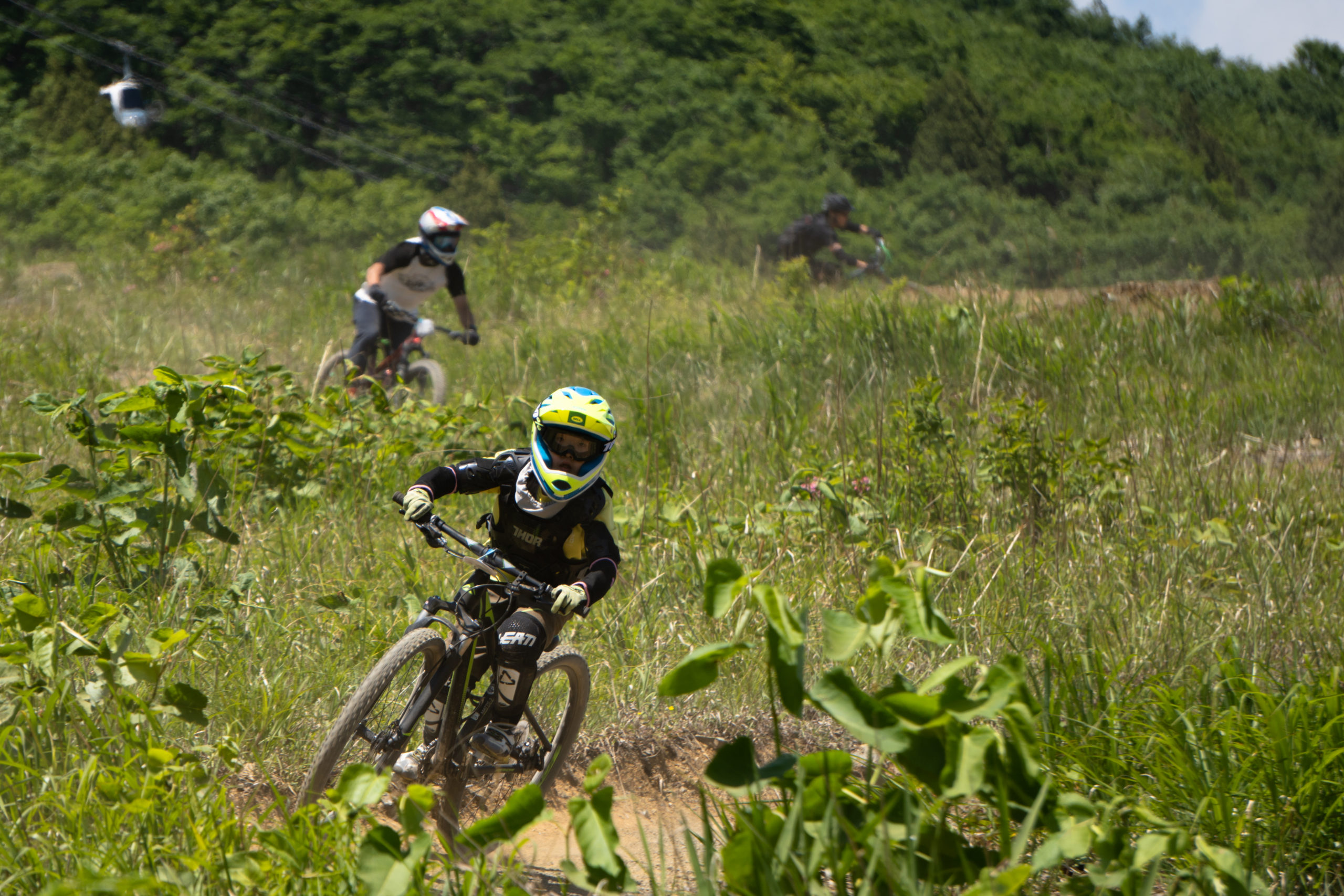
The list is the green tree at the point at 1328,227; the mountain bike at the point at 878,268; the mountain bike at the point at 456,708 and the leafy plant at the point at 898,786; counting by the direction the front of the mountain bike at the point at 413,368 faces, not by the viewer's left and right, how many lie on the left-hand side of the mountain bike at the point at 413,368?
2

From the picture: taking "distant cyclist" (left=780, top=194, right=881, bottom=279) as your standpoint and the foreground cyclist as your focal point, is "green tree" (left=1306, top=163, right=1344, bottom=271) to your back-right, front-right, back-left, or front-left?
back-left

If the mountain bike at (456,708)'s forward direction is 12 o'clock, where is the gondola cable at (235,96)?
The gondola cable is roughly at 4 o'clock from the mountain bike.

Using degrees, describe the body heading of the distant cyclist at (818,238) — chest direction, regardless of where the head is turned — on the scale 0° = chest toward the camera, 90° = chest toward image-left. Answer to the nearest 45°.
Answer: approximately 315°

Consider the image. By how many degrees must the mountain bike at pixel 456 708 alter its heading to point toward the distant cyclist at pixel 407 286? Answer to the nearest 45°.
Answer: approximately 135° to its right

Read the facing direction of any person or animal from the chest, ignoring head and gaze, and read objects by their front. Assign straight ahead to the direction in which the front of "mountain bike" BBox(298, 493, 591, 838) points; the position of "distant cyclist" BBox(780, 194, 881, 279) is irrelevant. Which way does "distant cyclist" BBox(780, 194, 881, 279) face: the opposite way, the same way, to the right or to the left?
to the left

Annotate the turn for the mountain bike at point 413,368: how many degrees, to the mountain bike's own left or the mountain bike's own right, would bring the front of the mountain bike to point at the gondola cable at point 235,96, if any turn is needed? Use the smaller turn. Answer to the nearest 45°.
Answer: approximately 135° to the mountain bike's own left

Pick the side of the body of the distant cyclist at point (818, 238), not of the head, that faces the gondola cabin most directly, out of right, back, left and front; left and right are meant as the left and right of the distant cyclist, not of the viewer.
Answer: back

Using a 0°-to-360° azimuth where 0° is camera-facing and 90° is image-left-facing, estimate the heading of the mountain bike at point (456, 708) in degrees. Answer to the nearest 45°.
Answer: approximately 45°
